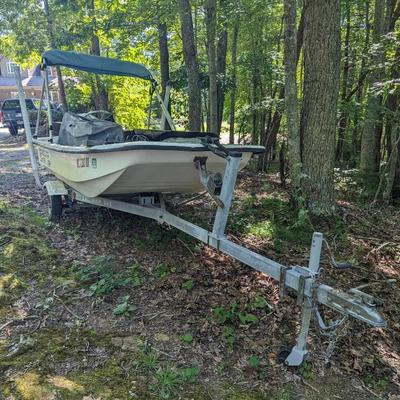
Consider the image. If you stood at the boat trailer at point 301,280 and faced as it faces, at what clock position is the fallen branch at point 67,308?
The fallen branch is roughly at 5 o'clock from the boat trailer.

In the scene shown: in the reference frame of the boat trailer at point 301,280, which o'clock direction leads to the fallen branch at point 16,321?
The fallen branch is roughly at 5 o'clock from the boat trailer.

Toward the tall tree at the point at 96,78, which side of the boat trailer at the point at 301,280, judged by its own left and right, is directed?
back

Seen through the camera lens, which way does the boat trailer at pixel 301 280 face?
facing the viewer and to the right of the viewer

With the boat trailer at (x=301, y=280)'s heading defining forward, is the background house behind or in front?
behind
